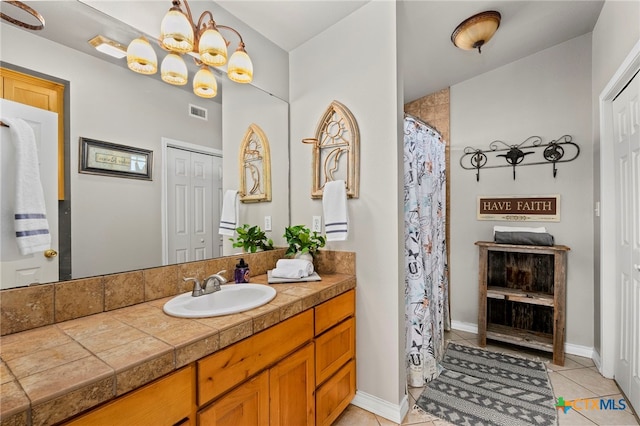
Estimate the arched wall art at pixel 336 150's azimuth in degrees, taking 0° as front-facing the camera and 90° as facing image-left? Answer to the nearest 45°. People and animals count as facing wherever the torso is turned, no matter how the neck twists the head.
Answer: approximately 45°

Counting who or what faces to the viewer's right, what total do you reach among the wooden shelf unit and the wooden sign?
0

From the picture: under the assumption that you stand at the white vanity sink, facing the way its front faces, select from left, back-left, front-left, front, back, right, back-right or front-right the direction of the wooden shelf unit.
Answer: front-left

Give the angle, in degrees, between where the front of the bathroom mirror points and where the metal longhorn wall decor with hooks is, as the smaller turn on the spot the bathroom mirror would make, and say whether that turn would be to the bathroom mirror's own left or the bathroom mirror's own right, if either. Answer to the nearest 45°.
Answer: approximately 45° to the bathroom mirror's own left

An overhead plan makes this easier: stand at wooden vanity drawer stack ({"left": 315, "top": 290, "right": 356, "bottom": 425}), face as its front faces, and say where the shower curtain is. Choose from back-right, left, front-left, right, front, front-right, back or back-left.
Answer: left

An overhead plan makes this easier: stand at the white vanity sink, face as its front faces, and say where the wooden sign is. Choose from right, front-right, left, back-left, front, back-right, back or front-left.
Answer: front-left

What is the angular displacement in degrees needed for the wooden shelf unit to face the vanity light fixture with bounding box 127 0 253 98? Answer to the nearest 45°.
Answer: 0° — it already faces it

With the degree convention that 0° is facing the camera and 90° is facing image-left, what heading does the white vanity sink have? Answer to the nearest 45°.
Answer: approximately 315°

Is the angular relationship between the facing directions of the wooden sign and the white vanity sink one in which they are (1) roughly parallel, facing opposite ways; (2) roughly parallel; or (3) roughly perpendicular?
roughly perpendicular
